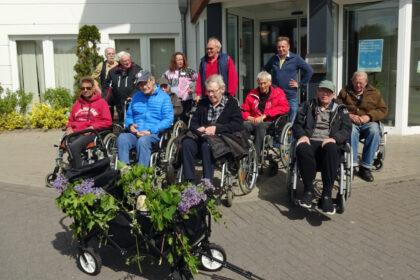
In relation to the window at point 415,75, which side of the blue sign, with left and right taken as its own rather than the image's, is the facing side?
left

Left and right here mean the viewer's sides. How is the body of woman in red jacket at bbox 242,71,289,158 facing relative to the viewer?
facing the viewer and to the left of the viewer

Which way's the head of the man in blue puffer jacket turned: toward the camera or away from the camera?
toward the camera

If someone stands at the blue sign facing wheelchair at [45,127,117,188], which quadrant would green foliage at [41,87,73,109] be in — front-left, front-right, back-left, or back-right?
front-right

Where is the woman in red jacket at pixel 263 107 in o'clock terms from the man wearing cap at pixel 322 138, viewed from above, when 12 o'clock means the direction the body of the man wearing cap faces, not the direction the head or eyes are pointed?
The woman in red jacket is roughly at 5 o'clock from the man wearing cap.

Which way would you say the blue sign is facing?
toward the camera

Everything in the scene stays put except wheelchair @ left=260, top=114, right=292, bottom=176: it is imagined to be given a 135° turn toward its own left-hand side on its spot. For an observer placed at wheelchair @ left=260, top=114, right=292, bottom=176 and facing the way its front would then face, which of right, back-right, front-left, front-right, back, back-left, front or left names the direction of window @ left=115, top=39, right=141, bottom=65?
back-left

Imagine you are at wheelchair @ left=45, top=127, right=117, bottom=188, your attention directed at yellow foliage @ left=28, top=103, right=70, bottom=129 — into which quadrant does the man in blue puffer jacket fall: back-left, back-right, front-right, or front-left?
back-right

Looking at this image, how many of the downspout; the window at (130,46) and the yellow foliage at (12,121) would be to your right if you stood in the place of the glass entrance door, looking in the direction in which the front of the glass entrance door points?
3

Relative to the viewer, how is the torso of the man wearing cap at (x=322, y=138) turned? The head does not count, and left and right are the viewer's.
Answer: facing the viewer

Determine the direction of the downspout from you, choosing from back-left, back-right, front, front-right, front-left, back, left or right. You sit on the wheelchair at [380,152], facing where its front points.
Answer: right

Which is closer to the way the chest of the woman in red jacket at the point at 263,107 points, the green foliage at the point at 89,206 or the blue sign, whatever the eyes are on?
the green foliage

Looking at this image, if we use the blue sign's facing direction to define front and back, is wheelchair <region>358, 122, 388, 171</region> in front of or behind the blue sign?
in front

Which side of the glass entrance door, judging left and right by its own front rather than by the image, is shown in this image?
front

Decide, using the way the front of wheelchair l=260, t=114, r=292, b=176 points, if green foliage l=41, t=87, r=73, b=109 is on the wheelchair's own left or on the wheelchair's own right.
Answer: on the wheelchair's own right

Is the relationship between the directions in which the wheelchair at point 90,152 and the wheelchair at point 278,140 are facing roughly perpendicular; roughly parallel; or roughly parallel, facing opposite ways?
roughly parallel

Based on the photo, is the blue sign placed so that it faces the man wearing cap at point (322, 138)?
yes

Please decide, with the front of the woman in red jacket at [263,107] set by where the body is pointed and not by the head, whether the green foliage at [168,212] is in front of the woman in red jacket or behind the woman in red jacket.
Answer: in front

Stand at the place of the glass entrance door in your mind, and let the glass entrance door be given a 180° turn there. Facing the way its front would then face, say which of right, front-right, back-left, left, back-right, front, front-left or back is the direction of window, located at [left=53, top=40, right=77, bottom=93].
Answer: left
